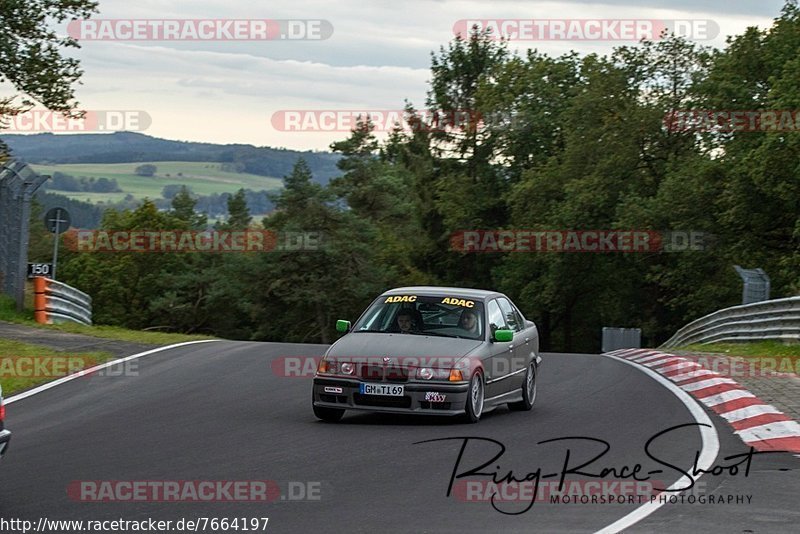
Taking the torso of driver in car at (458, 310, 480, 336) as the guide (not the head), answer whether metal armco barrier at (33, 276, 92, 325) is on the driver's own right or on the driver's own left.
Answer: on the driver's own right

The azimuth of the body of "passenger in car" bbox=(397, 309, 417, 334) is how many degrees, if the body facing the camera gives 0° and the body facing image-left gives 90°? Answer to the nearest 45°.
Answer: approximately 45°

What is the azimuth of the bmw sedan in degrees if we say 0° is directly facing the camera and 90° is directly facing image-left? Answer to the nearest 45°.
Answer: approximately 45°

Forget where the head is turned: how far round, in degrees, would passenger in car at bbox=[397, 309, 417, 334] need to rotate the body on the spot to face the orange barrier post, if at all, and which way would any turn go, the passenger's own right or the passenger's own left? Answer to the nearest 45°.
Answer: approximately 90° to the passenger's own right

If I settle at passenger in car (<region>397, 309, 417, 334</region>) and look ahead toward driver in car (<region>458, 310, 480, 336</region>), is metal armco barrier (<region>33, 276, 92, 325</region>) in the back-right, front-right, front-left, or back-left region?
back-left

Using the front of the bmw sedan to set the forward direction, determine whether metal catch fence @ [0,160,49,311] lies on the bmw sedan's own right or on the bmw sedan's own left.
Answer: on the bmw sedan's own right

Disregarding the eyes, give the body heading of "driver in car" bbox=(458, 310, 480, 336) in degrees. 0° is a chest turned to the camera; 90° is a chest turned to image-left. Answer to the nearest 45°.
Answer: approximately 45°

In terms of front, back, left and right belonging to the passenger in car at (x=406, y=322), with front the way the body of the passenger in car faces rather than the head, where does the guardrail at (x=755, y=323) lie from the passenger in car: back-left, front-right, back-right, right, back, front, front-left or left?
back
